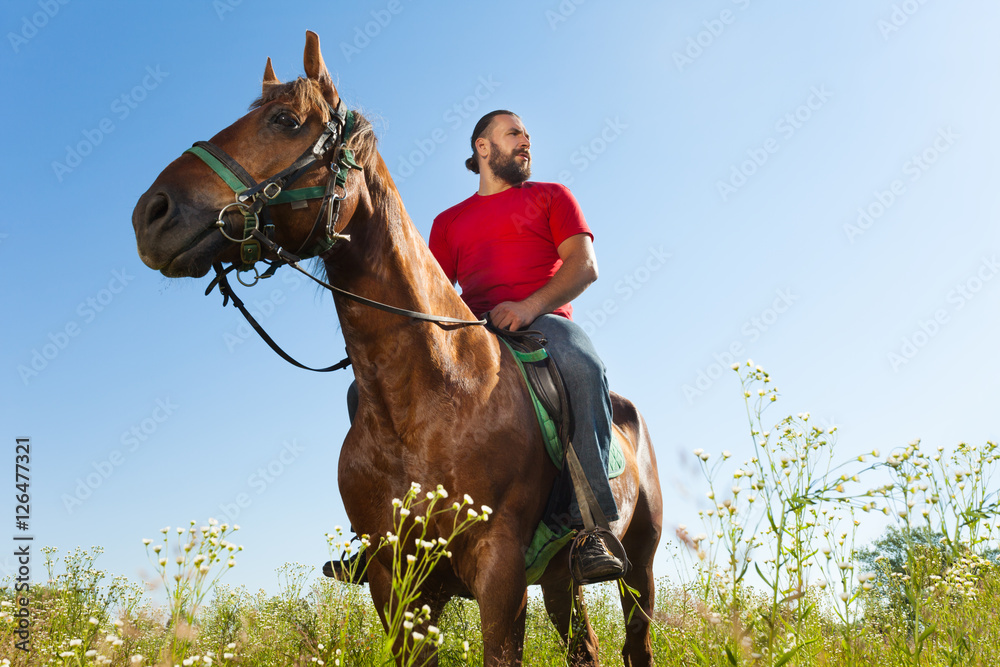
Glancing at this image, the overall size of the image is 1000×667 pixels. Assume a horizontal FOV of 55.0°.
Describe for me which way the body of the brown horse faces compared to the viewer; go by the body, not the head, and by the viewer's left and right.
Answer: facing the viewer and to the left of the viewer
